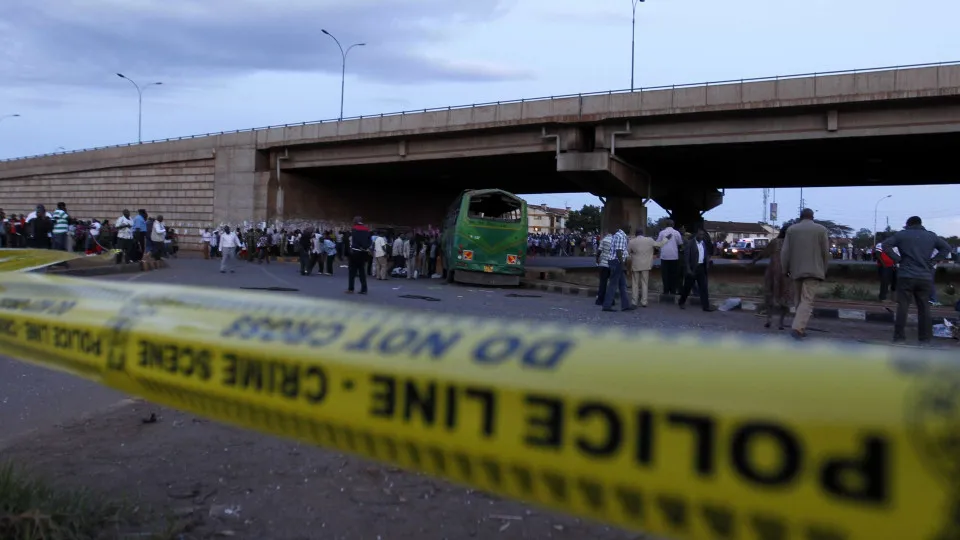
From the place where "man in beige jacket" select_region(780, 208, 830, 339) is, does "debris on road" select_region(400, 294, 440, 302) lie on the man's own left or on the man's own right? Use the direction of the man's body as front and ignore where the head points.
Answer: on the man's own left

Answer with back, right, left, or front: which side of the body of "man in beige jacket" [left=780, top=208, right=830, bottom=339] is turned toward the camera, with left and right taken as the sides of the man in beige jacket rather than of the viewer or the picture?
back
